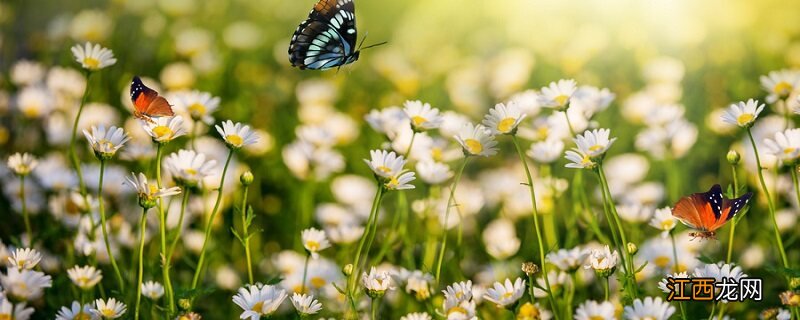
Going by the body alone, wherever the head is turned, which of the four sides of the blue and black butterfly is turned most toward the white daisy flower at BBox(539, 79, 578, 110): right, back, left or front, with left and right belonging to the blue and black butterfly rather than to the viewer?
front

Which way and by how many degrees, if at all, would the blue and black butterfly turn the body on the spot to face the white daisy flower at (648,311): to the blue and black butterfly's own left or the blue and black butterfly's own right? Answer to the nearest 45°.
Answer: approximately 45° to the blue and black butterfly's own right

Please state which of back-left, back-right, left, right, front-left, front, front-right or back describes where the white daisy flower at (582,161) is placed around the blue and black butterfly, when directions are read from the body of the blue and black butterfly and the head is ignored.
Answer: front-right

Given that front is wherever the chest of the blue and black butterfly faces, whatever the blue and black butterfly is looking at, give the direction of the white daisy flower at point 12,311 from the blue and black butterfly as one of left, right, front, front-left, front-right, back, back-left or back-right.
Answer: back-right

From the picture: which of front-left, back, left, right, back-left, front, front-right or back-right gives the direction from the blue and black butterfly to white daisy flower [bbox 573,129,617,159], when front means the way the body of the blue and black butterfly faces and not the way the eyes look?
front-right

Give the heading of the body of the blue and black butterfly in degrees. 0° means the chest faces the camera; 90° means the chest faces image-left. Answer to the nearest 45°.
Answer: approximately 270°

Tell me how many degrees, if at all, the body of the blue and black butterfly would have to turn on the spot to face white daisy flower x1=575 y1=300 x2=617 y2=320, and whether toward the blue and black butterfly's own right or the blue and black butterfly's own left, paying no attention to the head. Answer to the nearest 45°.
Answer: approximately 45° to the blue and black butterfly's own right

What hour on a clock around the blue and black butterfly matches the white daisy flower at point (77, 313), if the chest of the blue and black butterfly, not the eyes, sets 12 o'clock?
The white daisy flower is roughly at 5 o'clock from the blue and black butterfly.
